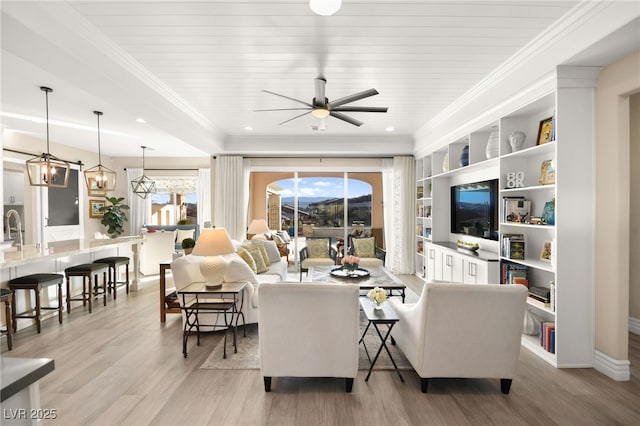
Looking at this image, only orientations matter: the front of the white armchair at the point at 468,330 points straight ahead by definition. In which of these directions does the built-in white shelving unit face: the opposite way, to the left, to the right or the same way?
to the left

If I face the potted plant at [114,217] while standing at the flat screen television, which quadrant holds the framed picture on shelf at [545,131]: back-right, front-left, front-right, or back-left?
back-left

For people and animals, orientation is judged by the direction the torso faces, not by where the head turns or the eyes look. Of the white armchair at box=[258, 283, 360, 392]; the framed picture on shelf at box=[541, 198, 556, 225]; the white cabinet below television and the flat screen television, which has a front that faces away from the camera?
the white armchair

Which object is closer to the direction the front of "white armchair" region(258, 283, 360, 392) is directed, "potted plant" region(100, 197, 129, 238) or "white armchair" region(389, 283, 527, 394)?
the potted plant

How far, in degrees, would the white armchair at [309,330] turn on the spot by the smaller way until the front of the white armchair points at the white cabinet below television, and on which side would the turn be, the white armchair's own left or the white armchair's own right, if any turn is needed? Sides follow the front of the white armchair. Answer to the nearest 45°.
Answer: approximately 45° to the white armchair's own right

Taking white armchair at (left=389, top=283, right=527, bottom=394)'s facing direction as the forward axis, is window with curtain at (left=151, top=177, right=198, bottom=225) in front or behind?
in front

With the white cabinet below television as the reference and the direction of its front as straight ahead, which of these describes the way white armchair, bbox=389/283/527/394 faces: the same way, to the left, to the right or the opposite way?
to the right

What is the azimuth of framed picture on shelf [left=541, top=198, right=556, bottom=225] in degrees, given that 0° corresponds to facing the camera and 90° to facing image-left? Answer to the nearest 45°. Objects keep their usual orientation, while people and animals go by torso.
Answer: approximately 45°

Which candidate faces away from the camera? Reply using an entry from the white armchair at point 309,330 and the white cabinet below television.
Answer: the white armchair

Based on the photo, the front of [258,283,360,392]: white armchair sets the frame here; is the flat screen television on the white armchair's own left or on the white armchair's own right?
on the white armchair's own right

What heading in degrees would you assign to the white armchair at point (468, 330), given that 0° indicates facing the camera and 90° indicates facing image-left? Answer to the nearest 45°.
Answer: approximately 135°

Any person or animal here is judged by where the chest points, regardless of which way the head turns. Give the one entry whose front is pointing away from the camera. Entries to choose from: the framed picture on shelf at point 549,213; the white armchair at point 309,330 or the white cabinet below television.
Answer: the white armchair

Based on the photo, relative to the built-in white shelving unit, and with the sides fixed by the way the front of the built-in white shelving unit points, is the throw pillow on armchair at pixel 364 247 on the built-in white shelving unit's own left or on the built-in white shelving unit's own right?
on the built-in white shelving unit's own right

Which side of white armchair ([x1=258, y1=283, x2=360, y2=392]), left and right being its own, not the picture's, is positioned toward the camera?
back

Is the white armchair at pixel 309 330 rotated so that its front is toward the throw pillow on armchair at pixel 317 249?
yes

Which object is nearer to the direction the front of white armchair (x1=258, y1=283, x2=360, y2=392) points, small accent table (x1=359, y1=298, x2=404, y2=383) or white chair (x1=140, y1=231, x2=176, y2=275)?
the white chair

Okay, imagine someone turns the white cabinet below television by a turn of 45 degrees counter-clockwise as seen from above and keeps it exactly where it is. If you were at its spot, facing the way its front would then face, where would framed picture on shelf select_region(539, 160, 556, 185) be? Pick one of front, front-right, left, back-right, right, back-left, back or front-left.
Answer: front-left
